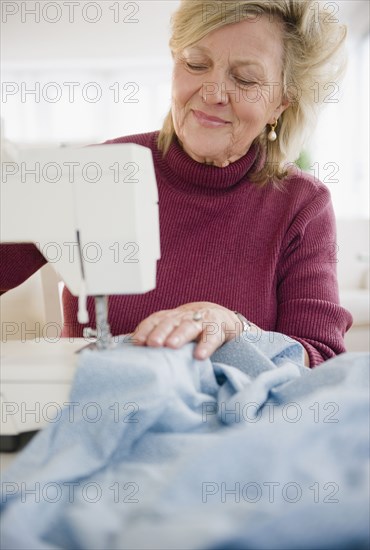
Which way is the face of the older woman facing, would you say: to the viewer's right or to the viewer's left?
to the viewer's left

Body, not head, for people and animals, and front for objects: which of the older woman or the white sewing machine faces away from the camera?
the white sewing machine

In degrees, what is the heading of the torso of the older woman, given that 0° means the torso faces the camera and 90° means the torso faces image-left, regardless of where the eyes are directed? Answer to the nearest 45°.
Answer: approximately 45°

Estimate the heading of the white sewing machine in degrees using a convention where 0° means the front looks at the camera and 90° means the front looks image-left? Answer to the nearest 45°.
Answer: approximately 180°

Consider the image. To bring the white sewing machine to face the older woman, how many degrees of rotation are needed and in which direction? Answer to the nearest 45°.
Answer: approximately 45° to its right

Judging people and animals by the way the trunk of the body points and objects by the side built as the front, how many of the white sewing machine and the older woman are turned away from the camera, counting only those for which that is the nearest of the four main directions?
1
